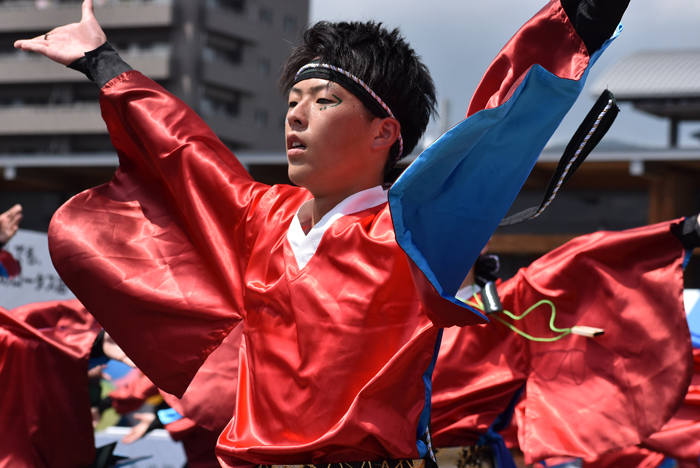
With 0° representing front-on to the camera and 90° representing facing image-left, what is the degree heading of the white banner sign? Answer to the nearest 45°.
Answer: approximately 0°

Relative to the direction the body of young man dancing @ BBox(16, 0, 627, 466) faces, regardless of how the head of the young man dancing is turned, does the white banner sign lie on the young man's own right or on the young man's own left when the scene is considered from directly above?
on the young man's own right

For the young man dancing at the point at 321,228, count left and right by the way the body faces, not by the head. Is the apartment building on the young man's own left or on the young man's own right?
on the young man's own right

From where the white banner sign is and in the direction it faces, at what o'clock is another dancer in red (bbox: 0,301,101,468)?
Another dancer in red is roughly at 12 o'clock from the white banner sign.

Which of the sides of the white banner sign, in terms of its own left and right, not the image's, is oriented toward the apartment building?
back

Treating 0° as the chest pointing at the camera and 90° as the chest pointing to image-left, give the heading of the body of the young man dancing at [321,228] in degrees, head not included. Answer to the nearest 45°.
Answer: approximately 45°

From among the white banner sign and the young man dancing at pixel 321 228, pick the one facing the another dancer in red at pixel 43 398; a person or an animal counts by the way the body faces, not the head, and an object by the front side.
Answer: the white banner sign

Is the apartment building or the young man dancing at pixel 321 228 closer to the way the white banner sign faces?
the young man dancing

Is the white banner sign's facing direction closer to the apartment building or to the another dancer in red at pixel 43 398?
the another dancer in red
